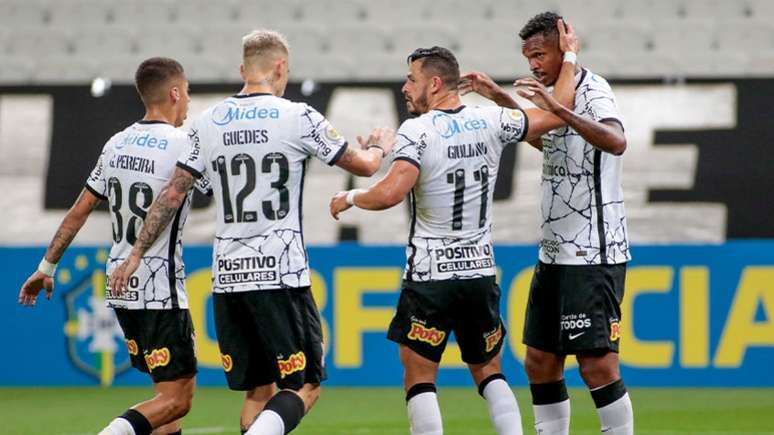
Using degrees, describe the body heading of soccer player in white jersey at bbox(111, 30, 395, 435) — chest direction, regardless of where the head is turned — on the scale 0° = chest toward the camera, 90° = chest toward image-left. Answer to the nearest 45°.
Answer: approximately 180°

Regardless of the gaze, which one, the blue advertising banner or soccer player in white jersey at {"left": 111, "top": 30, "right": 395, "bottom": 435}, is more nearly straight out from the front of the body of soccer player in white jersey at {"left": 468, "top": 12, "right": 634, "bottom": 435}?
the soccer player in white jersey

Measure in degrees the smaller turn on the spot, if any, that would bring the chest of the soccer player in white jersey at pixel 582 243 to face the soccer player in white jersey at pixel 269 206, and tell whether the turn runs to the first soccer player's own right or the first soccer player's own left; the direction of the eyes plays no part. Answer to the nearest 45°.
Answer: approximately 45° to the first soccer player's own right

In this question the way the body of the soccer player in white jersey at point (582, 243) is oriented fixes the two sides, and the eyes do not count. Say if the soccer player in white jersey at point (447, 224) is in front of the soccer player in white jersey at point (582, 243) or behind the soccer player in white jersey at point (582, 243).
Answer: in front

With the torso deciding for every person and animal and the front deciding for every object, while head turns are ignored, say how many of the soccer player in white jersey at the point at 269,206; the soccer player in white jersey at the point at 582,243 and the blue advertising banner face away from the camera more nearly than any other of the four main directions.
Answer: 1

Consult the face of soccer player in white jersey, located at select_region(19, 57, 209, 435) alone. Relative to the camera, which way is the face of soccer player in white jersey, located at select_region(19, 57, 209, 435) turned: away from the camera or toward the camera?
away from the camera

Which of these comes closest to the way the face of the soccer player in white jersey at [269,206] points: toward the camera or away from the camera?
away from the camera

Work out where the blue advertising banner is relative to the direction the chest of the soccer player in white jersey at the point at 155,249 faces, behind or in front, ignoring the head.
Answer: in front

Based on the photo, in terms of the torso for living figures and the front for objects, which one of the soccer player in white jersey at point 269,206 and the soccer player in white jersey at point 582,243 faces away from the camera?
the soccer player in white jersey at point 269,206

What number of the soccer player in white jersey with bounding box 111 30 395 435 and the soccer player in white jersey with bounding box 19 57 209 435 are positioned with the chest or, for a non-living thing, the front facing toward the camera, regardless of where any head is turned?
0

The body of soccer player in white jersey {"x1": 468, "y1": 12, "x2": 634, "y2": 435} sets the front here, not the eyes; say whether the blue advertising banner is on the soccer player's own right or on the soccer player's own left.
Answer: on the soccer player's own right

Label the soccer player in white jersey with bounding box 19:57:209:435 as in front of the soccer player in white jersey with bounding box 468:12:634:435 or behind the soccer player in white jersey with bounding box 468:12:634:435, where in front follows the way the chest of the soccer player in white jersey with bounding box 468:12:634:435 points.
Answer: in front

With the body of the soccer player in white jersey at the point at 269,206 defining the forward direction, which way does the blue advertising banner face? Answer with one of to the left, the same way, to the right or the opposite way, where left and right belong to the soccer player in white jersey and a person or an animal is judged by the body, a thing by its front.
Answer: the opposite way
